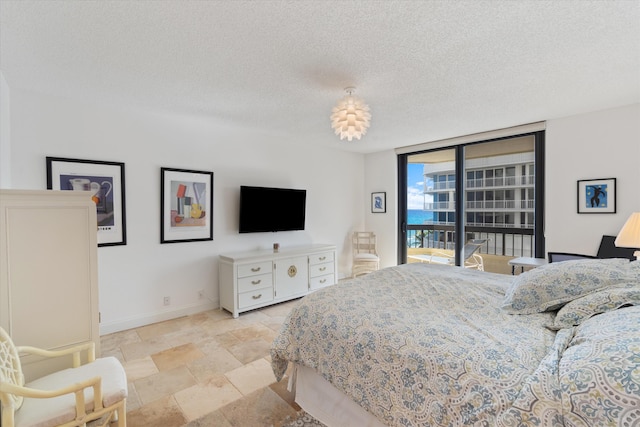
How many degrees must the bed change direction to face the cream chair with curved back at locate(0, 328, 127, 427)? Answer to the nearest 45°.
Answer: approximately 90° to its left

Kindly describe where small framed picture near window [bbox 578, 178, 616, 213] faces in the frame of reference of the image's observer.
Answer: facing the viewer and to the left of the viewer

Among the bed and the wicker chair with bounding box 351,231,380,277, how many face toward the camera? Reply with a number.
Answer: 1

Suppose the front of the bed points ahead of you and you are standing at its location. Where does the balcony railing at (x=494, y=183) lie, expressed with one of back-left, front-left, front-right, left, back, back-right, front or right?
front-right

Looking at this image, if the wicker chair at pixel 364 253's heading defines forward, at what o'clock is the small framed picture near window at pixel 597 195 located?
The small framed picture near window is roughly at 10 o'clock from the wicker chair.

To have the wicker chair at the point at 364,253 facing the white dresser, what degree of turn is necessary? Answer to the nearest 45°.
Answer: approximately 45° to its right

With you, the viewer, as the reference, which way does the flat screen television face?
facing the viewer and to the right of the viewer

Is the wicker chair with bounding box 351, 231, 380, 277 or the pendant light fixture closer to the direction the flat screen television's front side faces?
the pendant light fixture

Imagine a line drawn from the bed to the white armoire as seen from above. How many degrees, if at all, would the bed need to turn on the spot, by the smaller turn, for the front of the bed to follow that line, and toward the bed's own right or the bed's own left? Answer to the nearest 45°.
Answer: approximately 45° to the bed's own left

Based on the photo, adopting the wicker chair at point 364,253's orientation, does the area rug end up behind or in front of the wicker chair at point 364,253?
in front
